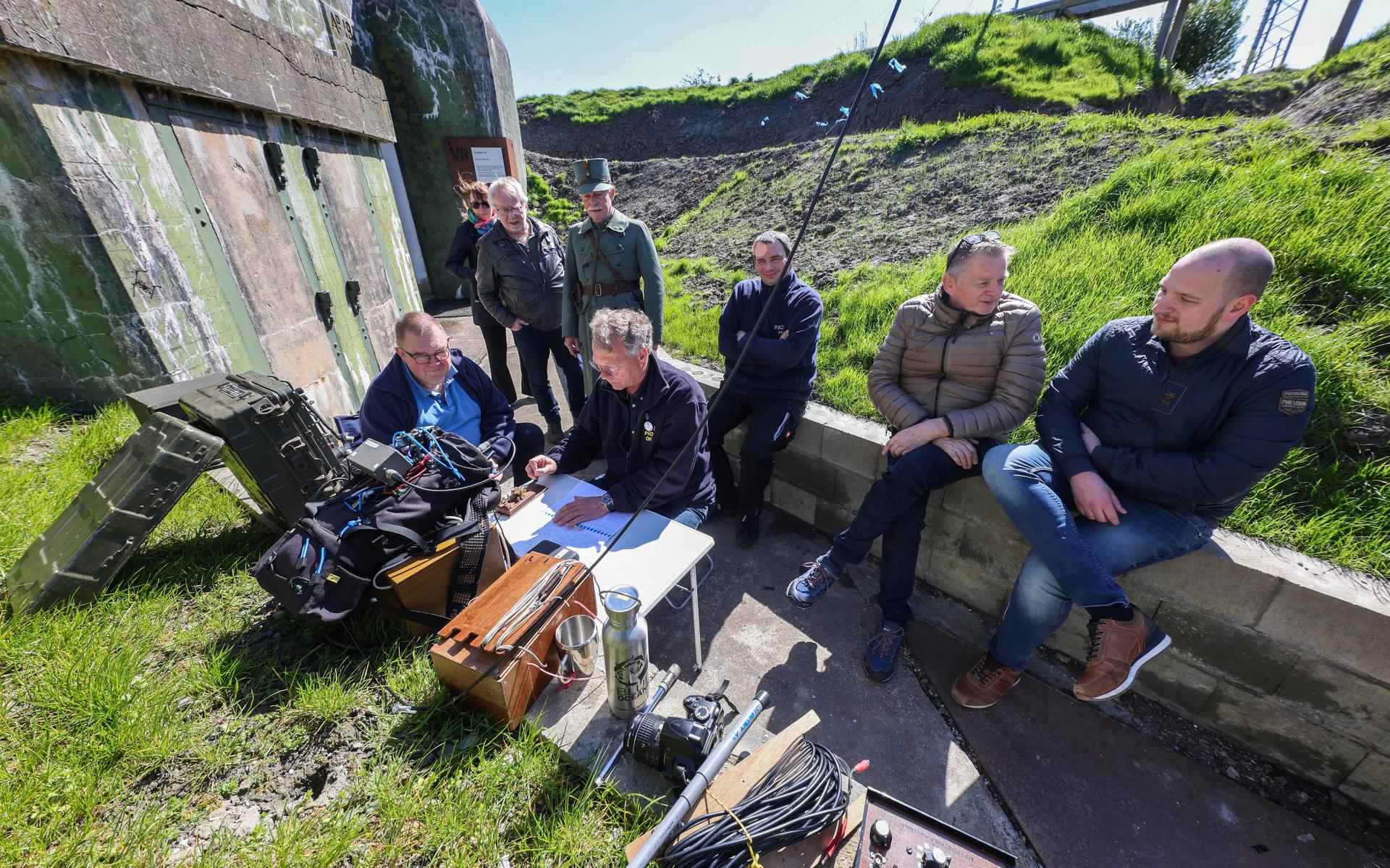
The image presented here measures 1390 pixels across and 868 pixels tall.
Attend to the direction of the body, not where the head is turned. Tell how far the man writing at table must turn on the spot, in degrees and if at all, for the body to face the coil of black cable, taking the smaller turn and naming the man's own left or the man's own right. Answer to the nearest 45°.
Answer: approximately 45° to the man's own left

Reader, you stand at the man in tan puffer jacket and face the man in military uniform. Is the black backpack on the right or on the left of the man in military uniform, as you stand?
left

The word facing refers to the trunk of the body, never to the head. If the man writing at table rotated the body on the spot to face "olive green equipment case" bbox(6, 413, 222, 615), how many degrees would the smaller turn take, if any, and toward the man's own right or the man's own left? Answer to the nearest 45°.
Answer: approximately 45° to the man's own right

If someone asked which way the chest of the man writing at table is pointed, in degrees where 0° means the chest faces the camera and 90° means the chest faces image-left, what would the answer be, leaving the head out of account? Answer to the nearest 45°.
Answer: approximately 45°

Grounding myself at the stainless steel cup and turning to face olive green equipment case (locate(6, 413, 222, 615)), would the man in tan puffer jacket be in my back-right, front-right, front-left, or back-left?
back-right

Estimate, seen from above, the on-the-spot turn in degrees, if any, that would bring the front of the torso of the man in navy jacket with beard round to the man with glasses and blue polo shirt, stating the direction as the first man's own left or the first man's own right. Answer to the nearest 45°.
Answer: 0° — they already face them

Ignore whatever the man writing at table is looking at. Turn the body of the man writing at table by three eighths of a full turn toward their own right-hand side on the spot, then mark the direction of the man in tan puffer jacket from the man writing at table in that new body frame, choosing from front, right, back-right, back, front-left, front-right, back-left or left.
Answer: right

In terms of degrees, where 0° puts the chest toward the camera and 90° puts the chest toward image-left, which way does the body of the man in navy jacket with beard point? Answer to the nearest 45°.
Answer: approximately 45°

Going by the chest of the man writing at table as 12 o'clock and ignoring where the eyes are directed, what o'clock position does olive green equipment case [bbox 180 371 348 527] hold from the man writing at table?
The olive green equipment case is roughly at 2 o'clock from the man writing at table.

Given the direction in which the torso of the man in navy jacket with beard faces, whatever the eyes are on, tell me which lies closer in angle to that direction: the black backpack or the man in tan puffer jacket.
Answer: the black backpack

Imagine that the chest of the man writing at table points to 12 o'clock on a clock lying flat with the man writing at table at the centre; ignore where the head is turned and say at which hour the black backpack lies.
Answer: The black backpack is roughly at 1 o'clock from the man writing at table.

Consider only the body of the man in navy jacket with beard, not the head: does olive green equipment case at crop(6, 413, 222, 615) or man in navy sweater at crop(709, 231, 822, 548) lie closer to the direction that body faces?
the olive green equipment case

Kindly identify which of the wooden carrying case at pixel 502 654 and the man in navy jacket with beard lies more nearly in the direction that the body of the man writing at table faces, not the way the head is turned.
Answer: the wooden carrying case
